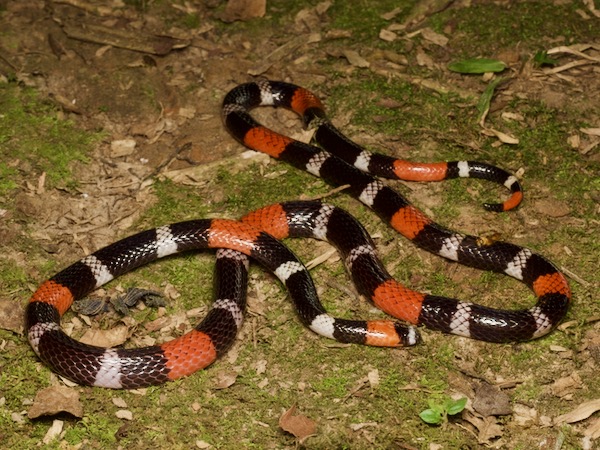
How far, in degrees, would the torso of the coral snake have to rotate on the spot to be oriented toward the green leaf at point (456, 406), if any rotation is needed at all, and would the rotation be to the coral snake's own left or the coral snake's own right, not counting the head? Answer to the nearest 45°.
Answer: approximately 45° to the coral snake's own right

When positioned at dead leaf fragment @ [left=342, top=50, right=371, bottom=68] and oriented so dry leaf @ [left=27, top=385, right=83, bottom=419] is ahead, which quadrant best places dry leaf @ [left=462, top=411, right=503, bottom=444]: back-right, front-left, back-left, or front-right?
front-left

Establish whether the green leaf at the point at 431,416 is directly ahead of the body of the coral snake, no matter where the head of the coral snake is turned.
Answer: no

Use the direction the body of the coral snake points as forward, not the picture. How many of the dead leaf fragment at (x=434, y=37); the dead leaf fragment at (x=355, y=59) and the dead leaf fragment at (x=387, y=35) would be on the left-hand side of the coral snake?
3

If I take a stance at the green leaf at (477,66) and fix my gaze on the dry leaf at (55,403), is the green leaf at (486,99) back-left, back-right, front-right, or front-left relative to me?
front-left

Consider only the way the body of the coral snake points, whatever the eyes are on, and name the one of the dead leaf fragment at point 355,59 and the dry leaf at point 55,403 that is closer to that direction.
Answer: the dead leaf fragment

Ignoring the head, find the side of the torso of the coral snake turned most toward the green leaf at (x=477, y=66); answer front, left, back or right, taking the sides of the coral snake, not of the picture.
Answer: left

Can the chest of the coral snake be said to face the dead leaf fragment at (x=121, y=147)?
no

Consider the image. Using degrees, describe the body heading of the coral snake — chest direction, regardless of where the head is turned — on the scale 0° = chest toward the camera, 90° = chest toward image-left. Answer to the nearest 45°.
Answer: approximately 270°

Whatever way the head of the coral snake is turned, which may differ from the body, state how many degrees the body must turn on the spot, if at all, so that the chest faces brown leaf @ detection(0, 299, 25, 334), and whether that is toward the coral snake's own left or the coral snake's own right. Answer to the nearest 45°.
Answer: approximately 180°

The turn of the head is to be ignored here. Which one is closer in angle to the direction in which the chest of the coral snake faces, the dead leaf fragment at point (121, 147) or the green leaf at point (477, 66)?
the green leaf

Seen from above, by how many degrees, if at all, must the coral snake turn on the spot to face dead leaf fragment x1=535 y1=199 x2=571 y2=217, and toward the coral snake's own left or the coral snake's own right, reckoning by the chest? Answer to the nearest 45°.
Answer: approximately 45° to the coral snake's own left

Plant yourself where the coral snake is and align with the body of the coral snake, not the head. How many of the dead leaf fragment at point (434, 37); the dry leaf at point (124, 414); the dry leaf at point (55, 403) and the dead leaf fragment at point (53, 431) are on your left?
1

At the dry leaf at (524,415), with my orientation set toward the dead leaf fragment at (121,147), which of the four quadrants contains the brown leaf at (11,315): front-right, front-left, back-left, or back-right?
front-left

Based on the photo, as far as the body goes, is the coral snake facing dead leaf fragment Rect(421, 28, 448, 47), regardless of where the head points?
no

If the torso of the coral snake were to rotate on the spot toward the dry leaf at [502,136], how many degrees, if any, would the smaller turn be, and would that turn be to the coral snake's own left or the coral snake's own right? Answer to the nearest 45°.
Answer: approximately 45° to the coral snake's own left

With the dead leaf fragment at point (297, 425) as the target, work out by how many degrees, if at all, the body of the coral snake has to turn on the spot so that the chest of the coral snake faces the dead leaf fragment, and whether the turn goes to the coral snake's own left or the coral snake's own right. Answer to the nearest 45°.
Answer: approximately 90° to the coral snake's own right
